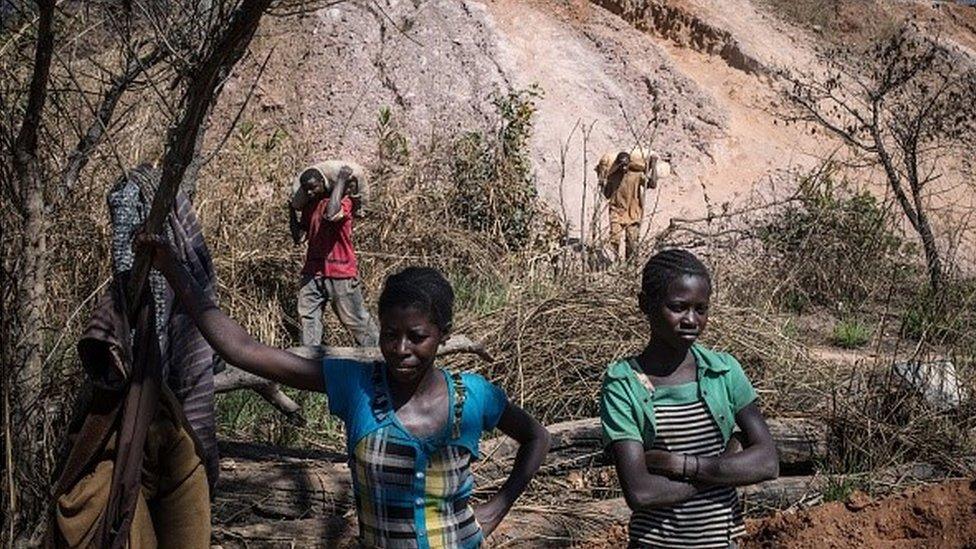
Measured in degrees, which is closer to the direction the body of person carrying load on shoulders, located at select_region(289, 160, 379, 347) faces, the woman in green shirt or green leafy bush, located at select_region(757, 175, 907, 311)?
the woman in green shirt

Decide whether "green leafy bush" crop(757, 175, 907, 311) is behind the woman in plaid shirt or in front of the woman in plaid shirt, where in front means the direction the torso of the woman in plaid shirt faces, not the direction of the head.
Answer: behind

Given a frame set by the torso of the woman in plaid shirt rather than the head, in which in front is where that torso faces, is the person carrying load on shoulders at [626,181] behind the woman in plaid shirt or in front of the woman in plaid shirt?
behind

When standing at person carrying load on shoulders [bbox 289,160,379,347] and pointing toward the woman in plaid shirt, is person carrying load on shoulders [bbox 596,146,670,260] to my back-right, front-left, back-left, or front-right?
back-left

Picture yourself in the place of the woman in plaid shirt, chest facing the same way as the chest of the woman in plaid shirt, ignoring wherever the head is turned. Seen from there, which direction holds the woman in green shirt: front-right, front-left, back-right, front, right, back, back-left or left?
left

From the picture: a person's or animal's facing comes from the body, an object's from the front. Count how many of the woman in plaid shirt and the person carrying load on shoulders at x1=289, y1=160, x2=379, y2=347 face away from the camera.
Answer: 0

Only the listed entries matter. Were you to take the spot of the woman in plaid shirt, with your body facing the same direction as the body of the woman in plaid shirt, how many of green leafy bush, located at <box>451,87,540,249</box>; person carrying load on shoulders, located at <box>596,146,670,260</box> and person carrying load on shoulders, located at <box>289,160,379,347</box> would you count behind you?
3

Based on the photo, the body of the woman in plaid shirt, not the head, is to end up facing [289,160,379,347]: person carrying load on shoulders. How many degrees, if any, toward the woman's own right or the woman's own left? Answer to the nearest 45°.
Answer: approximately 180°

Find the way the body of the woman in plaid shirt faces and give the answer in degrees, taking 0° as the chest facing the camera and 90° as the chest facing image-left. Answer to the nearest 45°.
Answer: approximately 0°

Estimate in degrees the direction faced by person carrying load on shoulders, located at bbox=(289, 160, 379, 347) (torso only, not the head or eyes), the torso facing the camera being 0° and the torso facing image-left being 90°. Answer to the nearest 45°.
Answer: approximately 45°

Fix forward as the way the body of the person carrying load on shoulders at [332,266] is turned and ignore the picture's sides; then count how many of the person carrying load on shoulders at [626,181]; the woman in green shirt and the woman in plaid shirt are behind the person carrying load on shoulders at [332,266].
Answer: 1
